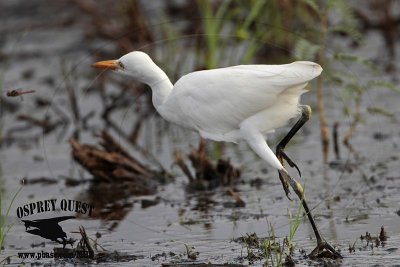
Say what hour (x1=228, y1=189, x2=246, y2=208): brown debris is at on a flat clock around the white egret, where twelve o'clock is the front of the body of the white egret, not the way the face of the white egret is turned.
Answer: The brown debris is roughly at 3 o'clock from the white egret.

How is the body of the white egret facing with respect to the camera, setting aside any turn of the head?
to the viewer's left

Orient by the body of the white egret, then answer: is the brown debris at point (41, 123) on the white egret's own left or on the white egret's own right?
on the white egret's own right

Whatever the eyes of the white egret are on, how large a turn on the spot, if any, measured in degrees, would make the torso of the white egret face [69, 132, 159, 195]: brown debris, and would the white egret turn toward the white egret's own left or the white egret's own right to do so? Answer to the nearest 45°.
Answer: approximately 45° to the white egret's own right

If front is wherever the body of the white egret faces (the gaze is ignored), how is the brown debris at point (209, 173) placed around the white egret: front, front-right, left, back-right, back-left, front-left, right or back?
right
